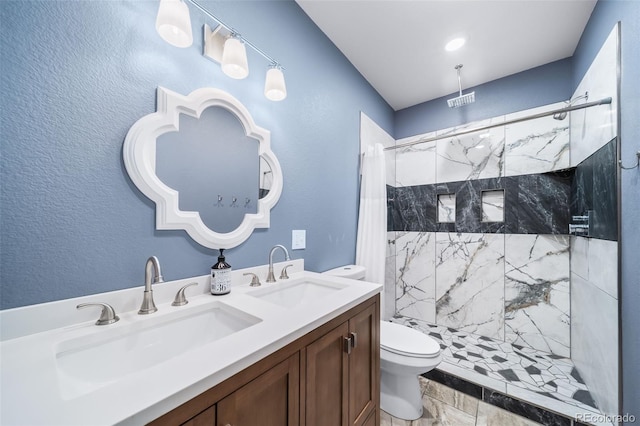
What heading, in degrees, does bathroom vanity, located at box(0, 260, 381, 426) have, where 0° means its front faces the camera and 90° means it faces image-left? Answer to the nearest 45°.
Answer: approximately 315°

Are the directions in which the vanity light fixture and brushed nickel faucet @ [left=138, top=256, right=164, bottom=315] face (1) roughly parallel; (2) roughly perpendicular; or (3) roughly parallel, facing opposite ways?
roughly parallel

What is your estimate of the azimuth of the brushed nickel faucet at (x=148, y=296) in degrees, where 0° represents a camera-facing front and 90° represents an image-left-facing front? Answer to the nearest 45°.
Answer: approximately 315°

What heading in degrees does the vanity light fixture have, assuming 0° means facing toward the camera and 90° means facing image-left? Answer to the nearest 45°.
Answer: approximately 315°

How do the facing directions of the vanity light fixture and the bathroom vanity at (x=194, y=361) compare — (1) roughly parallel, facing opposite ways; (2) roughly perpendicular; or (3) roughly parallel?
roughly parallel

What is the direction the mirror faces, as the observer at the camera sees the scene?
facing the viewer and to the right of the viewer

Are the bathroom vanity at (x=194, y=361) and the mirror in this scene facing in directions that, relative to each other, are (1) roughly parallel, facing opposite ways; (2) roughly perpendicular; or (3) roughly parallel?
roughly parallel

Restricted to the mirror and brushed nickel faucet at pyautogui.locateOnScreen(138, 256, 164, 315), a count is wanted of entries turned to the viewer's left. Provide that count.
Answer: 0
